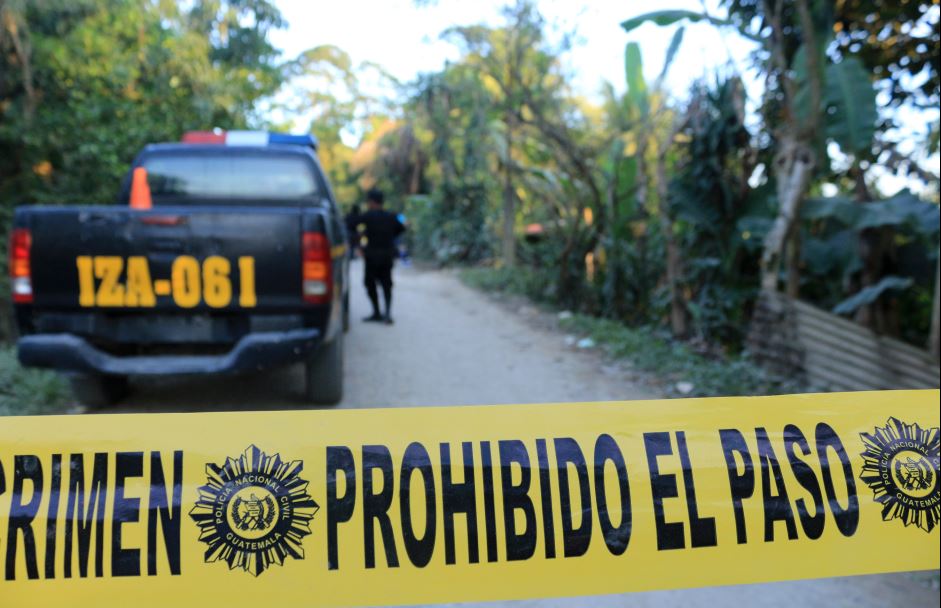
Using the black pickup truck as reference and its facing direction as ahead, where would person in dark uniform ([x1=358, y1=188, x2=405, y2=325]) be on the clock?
The person in dark uniform is roughly at 1 o'clock from the black pickup truck.

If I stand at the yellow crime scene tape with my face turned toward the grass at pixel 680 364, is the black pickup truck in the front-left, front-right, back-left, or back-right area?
front-left

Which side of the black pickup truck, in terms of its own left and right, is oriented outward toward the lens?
back

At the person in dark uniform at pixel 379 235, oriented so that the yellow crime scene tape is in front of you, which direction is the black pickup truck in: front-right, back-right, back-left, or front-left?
front-right

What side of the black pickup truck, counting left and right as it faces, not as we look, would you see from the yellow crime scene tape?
back

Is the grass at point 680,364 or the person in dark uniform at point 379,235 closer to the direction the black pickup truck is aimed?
the person in dark uniform

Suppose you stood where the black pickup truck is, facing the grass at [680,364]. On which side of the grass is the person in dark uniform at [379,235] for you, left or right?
left

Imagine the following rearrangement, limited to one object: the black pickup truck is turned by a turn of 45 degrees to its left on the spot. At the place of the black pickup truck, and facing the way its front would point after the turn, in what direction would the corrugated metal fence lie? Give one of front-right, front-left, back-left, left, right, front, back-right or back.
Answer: back-right

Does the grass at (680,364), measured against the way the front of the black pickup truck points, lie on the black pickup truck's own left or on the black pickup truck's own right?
on the black pickup truck's own right
